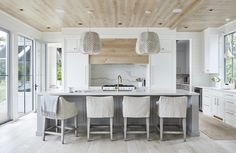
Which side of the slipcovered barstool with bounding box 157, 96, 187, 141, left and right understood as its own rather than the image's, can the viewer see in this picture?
back

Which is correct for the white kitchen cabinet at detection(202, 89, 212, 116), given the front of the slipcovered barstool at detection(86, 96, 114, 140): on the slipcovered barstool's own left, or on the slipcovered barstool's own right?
on the slipcovered barstool's own right

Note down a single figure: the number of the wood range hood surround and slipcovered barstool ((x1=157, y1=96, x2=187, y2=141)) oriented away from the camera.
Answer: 1

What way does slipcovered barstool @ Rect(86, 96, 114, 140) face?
away from the camera

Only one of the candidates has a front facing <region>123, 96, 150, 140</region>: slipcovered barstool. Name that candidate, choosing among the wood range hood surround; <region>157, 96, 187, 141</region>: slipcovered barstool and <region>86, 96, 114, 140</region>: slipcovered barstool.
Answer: the wood range hood surround

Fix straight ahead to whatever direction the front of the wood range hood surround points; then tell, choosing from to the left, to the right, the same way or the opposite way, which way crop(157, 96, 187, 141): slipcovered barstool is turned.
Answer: the opposite way

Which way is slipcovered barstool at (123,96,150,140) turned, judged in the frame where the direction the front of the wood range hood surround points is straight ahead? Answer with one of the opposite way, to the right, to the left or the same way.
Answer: the opposite way

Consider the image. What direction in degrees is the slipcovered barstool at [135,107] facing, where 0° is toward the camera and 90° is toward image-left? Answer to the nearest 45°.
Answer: approximately 180°

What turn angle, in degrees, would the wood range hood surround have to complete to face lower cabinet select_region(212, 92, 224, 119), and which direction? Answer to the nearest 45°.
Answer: approximately 90° to its left
